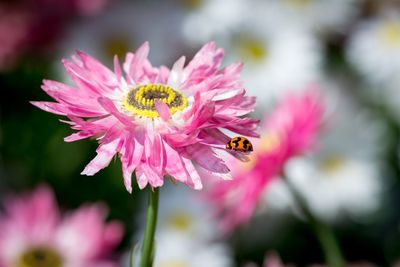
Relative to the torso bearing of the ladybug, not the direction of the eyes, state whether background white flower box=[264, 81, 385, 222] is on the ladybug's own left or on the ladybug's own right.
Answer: on the ladybug's own right

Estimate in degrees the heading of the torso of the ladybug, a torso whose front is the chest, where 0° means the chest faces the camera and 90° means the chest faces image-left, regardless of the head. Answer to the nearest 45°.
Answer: approximately 90°
